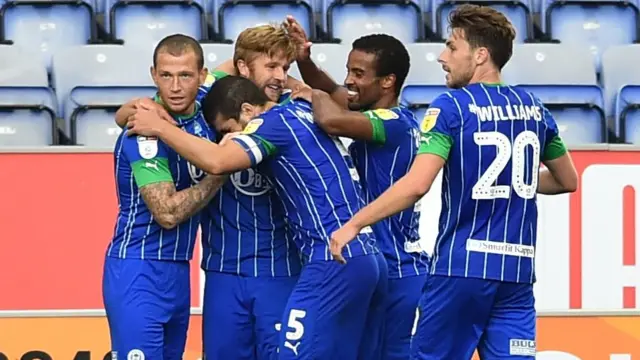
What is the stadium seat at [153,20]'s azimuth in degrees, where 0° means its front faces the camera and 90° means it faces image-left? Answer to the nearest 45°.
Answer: approximately 0°

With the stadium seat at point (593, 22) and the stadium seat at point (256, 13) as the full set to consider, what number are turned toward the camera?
2

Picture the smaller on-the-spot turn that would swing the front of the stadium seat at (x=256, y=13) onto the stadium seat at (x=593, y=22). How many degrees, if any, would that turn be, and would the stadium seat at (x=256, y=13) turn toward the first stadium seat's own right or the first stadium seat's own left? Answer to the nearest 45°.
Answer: approximately 90° to the first stadium seat's own left

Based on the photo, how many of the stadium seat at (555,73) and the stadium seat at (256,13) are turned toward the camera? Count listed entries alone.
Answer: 2

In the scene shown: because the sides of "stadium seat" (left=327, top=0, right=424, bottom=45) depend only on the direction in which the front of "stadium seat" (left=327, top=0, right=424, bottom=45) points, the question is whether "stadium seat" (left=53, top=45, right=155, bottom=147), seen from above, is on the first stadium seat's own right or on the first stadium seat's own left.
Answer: on the first stadium seat's own right

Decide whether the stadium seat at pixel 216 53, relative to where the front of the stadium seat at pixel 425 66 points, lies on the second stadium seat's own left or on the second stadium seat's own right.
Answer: on the second stadium seat's own right

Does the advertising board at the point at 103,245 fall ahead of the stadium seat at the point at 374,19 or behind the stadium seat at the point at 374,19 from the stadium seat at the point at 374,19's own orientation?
ahead

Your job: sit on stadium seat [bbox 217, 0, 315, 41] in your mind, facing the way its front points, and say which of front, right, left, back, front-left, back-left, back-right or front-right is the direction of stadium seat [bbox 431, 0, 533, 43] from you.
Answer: left
